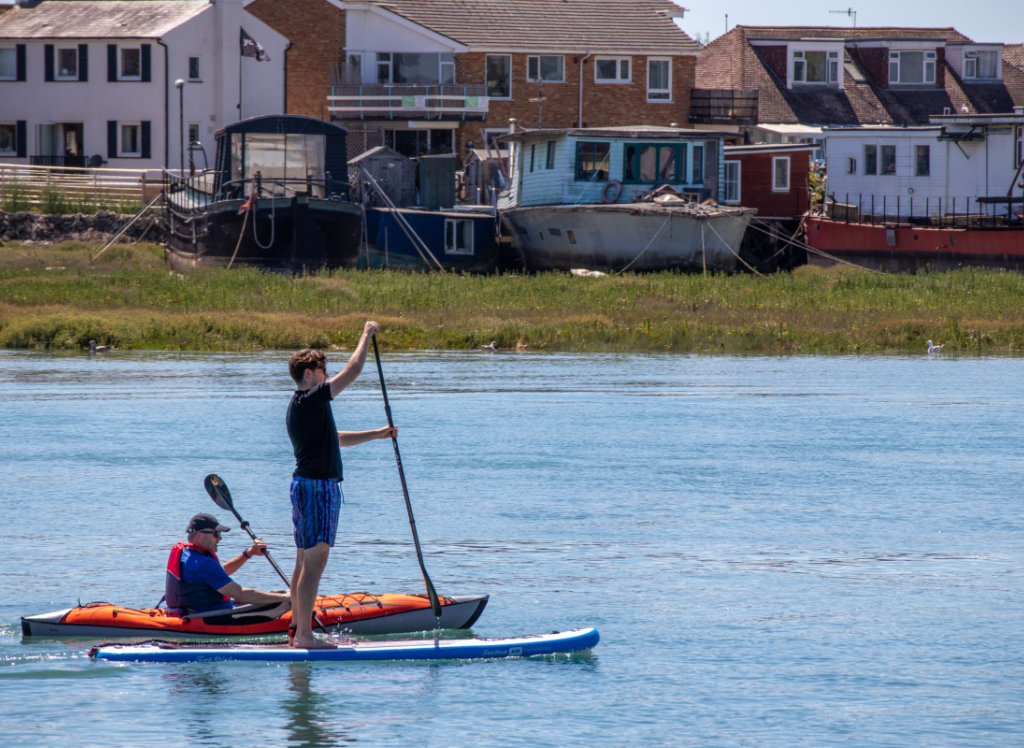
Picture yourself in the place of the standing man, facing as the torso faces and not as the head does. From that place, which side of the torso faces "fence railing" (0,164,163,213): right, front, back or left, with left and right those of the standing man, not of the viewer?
left

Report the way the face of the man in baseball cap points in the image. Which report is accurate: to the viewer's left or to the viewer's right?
to the viewer's right

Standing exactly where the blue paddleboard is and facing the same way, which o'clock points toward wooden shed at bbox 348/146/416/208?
The wooden shed is roughly at 9 o'clock from the blue paddleboard.

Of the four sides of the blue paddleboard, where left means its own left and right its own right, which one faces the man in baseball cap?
left

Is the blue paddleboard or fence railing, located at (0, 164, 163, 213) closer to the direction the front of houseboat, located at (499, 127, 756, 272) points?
the blue paddleboard

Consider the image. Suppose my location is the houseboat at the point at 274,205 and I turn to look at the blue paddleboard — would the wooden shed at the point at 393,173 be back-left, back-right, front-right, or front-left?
back-left

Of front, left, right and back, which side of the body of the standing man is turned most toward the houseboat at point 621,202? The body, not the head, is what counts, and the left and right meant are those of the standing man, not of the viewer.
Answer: left

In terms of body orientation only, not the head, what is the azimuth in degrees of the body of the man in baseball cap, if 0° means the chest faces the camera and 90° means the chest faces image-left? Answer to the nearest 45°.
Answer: approximately 270°

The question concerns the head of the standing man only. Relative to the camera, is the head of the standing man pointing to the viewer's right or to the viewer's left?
to the viewer's right

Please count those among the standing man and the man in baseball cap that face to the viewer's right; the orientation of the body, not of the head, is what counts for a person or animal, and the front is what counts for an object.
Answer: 2

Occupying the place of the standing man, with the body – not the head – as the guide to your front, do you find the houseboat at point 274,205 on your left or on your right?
on your left

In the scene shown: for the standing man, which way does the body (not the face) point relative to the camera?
to the viewer's right

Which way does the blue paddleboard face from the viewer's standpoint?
to the viewer's right

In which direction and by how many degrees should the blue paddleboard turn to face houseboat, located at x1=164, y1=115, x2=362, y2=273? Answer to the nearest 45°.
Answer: approximately 90° to its left

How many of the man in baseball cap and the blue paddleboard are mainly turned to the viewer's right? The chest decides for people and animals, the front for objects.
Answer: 2
